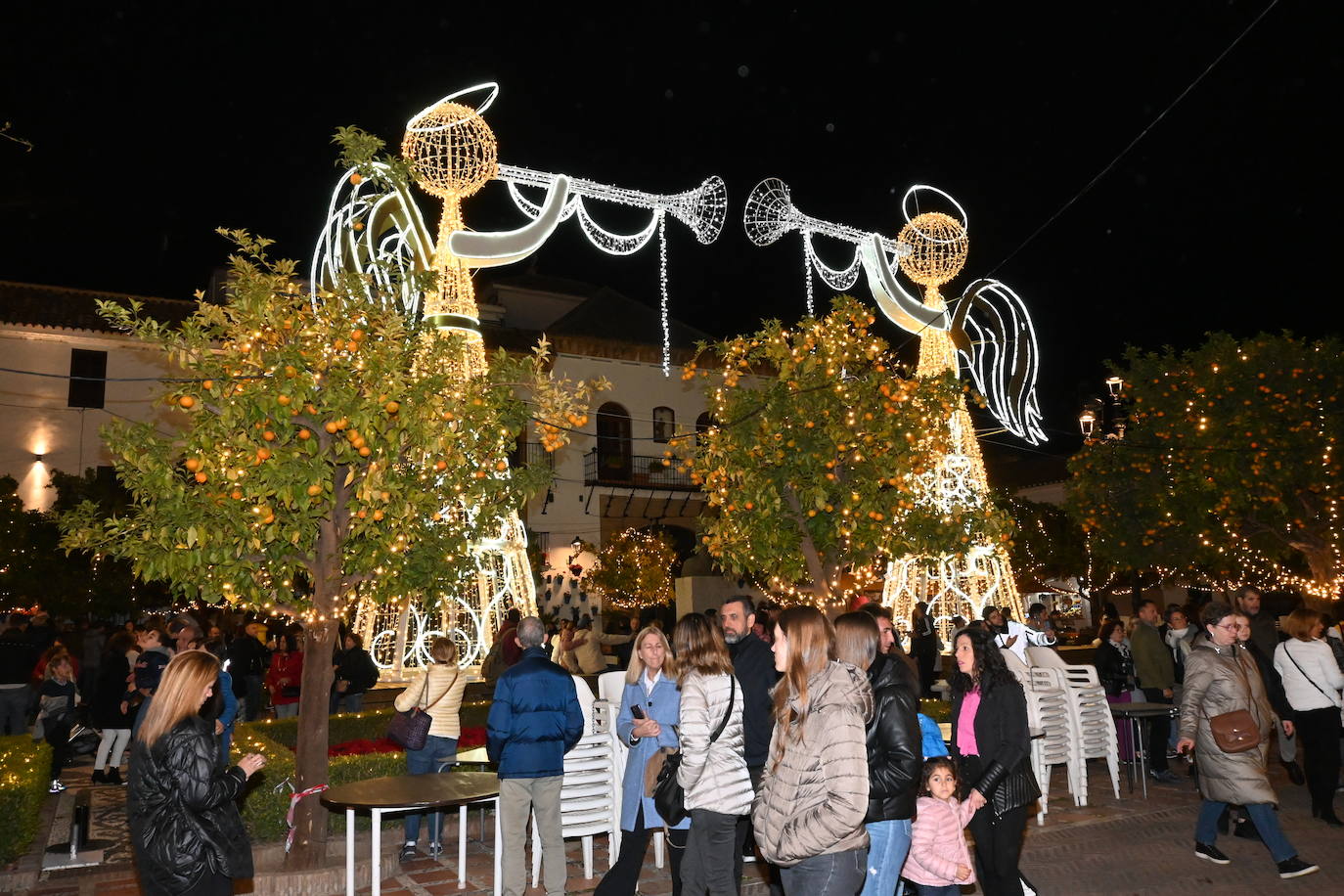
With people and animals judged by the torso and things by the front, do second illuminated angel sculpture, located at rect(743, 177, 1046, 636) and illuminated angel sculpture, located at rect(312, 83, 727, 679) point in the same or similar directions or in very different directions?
very different directions

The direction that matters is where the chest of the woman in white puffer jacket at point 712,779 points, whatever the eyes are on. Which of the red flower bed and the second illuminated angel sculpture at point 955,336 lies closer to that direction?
the red flower bed

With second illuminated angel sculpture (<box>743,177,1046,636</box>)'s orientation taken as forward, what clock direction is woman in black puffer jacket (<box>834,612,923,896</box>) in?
The woman in black puffer jacket is roughly at 9 o'clock from the second illuminated angel sculpture.

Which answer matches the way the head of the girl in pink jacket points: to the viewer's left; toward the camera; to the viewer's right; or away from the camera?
toward the camera

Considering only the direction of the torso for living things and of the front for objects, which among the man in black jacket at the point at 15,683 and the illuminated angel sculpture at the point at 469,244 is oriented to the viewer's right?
the illuminated angel sculpture

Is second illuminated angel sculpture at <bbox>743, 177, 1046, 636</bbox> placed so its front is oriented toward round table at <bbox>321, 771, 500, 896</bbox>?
no

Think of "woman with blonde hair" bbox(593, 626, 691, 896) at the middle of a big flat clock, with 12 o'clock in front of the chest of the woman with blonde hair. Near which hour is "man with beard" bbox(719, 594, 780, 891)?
The man with beard is roughly at 10 o'clock from the woman with blonde hair.

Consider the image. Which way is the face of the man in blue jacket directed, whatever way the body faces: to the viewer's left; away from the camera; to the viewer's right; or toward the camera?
away from the camera

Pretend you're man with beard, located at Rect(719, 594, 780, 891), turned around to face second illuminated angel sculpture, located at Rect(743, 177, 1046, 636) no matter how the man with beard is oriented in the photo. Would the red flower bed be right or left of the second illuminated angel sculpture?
left

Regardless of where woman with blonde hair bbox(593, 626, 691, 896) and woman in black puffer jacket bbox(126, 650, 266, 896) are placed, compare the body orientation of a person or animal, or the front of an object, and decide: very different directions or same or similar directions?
very different directions

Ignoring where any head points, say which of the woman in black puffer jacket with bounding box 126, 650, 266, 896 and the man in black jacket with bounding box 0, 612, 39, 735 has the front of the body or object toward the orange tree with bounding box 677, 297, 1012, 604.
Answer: the woman in black puffer jacket

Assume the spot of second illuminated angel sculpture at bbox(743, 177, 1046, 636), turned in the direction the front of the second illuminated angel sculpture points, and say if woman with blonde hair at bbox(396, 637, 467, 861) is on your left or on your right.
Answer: on your left

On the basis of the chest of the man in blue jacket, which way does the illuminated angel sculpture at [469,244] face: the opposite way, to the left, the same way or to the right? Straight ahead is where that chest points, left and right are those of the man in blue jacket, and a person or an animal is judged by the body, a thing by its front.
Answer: to the right

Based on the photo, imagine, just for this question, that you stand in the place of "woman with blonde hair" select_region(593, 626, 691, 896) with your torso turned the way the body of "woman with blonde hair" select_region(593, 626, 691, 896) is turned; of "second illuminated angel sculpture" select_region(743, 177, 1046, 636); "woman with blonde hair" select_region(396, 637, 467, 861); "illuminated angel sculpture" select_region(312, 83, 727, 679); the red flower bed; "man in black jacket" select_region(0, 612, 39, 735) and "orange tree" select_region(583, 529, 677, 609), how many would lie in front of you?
0

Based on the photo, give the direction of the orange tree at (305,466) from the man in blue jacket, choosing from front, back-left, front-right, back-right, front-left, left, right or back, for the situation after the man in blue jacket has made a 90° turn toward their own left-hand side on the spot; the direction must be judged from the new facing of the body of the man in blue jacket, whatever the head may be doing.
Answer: front-right
